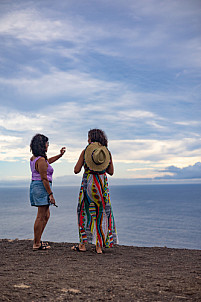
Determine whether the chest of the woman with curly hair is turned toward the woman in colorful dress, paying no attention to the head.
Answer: yes

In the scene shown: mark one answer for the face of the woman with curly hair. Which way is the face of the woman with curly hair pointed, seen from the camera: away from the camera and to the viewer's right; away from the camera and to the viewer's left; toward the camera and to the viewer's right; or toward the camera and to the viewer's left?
away from the camera and to the viewer's right

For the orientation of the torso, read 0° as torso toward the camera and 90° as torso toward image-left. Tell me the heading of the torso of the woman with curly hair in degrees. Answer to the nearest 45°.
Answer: approximately 270°
